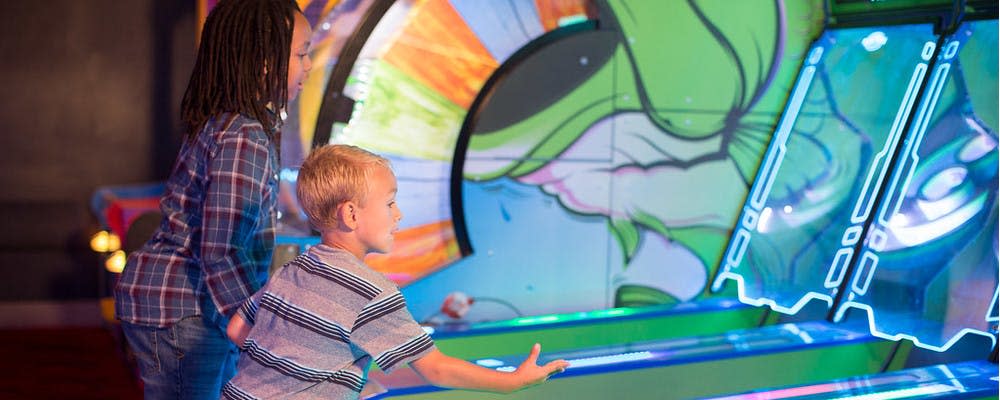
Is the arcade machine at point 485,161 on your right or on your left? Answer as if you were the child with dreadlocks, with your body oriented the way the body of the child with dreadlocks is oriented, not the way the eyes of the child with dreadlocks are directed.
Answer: on your left

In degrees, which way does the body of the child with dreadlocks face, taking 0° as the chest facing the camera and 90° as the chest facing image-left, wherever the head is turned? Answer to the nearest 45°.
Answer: approximately 270°

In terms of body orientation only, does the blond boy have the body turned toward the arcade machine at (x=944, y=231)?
yes

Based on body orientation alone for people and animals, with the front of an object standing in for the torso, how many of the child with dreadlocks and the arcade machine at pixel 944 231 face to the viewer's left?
1

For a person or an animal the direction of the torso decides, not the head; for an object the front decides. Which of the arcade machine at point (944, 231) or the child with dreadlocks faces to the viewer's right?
the child with dreadlocks

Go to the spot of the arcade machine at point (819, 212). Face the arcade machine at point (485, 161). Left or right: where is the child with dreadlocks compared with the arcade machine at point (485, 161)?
left

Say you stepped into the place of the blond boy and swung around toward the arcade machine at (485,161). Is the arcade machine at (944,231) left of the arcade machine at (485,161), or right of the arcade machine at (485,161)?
right

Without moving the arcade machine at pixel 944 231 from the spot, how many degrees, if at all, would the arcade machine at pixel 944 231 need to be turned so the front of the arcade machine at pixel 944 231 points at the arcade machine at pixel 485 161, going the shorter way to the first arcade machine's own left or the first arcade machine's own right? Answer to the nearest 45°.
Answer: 0° — it already faces it

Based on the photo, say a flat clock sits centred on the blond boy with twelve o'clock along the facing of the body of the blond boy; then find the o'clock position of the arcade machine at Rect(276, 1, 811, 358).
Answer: The arcade machine is roughly at 11 o'clock from the blond boy.

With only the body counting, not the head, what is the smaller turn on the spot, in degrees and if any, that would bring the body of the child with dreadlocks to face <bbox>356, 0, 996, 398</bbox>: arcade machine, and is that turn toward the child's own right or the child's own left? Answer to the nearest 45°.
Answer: approximately 45° to the child's own left

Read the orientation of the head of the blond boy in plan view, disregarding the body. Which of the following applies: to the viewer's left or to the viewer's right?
to the viewer's right
